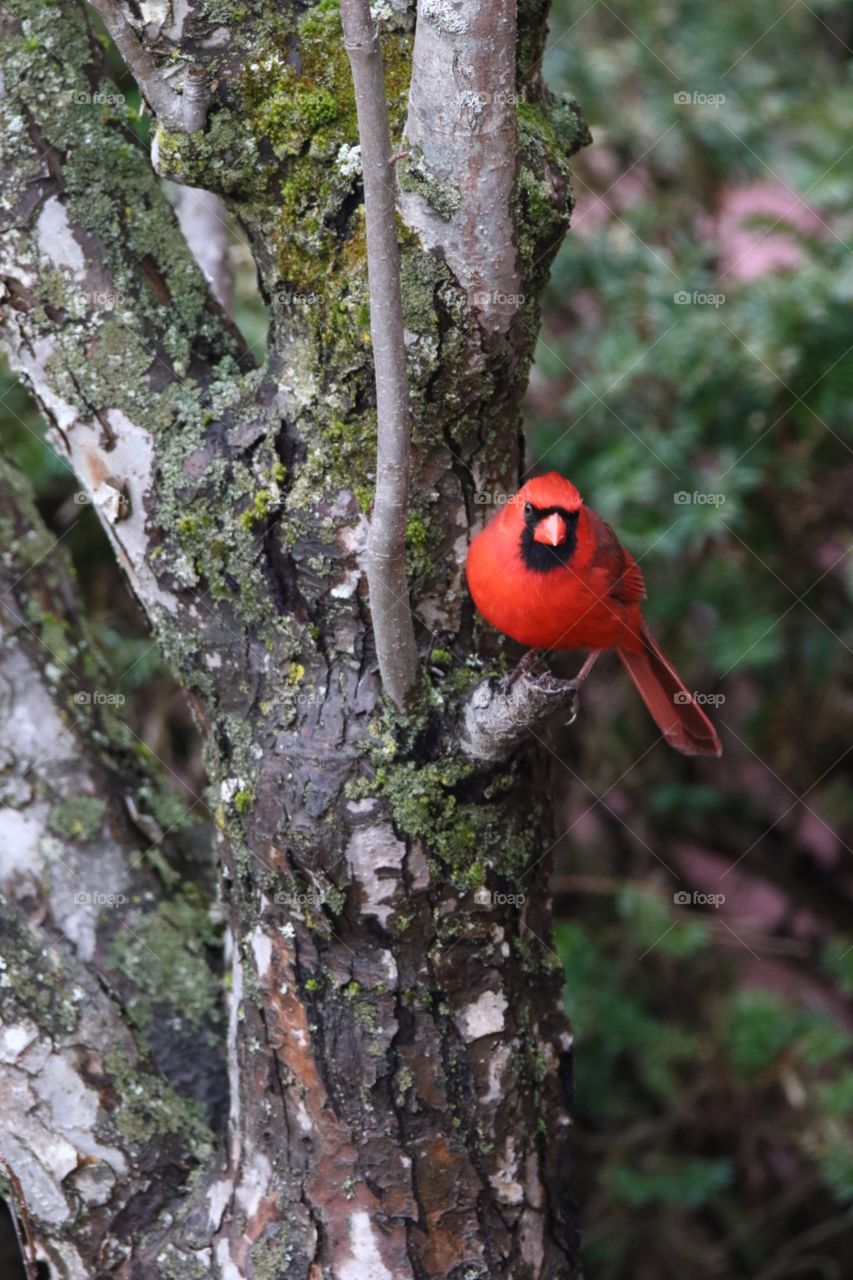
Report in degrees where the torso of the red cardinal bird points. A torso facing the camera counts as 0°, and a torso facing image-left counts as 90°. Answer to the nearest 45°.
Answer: approximately 45°
